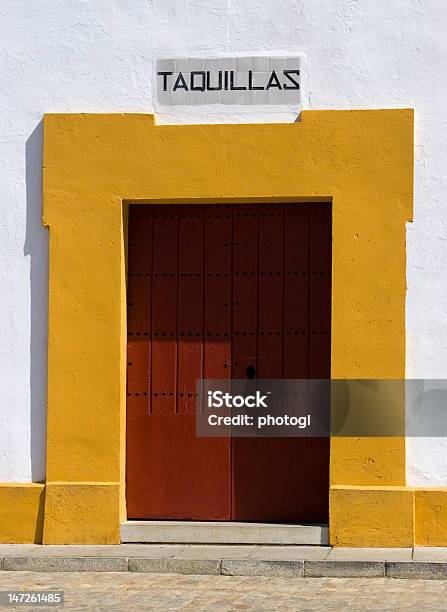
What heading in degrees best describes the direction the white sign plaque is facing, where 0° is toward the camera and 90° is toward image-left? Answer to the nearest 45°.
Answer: approximately 0°
